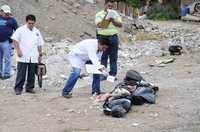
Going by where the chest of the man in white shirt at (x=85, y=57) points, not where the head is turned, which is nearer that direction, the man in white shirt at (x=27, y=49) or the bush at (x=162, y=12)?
the bush

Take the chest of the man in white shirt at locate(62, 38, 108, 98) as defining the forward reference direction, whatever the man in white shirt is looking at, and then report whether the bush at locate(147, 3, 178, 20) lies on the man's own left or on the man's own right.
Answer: on the man's own left

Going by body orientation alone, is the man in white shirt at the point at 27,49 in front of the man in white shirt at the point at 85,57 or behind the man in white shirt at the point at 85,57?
behind

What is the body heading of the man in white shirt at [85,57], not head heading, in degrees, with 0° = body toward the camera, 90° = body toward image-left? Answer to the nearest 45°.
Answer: approximately 270°
